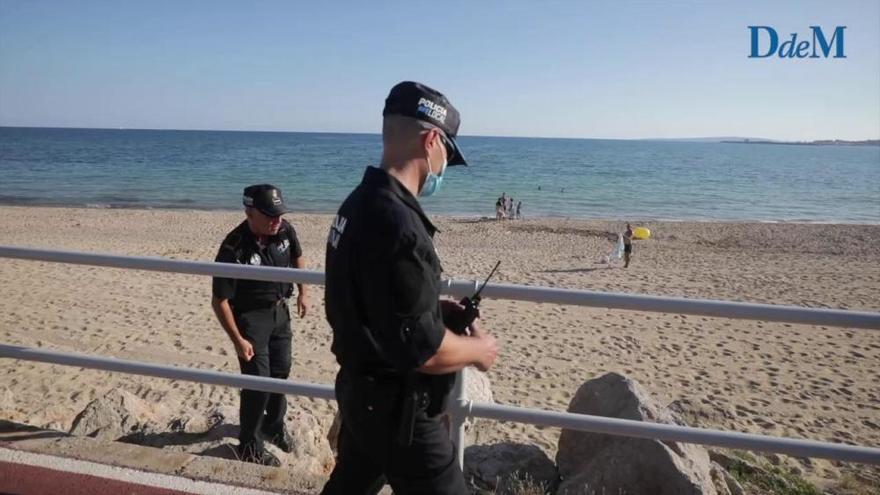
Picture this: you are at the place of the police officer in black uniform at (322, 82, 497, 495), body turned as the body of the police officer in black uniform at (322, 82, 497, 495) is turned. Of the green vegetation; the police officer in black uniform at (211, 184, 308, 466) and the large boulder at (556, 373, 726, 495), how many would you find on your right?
0

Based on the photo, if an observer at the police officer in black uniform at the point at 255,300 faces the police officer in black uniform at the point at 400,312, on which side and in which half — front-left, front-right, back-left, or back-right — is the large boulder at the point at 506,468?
front-left

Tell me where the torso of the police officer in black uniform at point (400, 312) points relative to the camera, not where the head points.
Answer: to the viewer's right

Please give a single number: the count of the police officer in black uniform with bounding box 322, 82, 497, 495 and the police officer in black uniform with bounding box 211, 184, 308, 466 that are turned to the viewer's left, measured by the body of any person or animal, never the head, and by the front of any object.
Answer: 0

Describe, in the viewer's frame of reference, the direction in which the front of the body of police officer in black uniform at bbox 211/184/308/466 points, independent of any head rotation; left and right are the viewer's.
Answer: facing the viewer and to the right of the viewer

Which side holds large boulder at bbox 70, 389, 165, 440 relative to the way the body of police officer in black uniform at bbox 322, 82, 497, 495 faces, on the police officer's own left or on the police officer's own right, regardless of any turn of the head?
on the police officer's own left

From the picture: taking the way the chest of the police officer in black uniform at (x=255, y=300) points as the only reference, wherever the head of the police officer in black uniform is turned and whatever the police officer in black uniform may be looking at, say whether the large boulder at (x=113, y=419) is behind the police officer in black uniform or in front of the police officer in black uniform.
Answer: behind

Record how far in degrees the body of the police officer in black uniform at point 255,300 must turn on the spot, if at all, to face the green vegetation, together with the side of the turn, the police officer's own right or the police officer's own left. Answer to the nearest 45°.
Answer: approximately 45° to the police officer's own left

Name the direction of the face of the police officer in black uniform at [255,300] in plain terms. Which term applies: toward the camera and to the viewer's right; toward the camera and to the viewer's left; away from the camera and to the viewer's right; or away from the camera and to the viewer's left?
toward the camera and to the viewer's right
